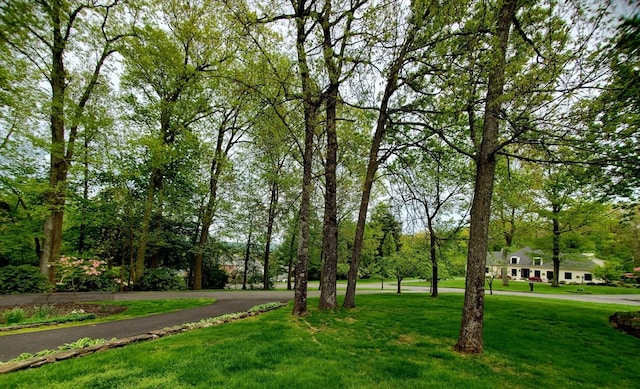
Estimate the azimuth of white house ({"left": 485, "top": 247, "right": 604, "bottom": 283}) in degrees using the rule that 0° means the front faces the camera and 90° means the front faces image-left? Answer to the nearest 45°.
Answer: approximately 0°

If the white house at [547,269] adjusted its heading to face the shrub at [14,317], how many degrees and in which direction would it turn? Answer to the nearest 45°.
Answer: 0° — it already faces it

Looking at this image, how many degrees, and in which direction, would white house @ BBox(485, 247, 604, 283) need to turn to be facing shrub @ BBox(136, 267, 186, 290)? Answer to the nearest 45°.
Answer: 0° — it already faces it

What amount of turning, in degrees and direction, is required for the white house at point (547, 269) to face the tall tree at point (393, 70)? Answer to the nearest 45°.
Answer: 0° — it already faces it
